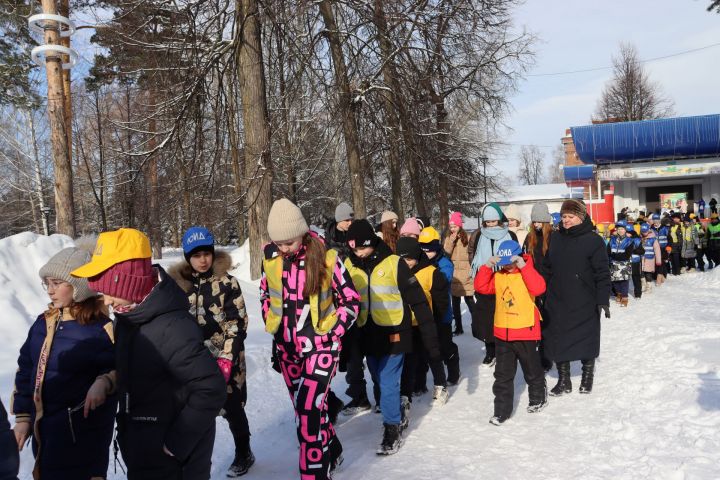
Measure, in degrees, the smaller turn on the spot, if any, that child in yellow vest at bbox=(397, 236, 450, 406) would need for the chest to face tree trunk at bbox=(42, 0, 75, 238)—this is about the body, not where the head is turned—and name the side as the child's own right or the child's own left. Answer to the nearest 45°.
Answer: approximately 90° to the child's own right

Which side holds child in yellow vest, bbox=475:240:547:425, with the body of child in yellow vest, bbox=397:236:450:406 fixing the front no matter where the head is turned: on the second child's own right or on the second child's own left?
on the second child's own left

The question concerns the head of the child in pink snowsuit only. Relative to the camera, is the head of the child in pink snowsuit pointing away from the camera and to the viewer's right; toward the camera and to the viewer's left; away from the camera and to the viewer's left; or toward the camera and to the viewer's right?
toward the camera and to the viewer's left

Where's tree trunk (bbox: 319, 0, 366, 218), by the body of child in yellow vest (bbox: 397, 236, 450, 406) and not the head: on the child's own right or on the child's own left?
on the child's own right

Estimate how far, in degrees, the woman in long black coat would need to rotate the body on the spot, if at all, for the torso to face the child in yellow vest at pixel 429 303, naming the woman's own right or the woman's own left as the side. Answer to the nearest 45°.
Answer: approximately 45° to the woman's own right

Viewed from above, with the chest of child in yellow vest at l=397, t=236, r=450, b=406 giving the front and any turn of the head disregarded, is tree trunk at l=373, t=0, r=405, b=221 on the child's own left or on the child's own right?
on the child's own right

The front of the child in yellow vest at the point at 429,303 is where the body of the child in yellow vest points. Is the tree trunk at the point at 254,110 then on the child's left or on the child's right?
on the child's right

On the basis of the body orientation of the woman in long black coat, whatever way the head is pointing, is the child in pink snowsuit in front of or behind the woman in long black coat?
in front

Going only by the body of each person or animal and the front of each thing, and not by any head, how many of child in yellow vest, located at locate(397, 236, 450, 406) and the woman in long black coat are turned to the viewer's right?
0

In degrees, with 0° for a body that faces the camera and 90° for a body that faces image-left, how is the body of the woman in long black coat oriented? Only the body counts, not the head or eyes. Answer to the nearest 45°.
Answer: approximately 45°
